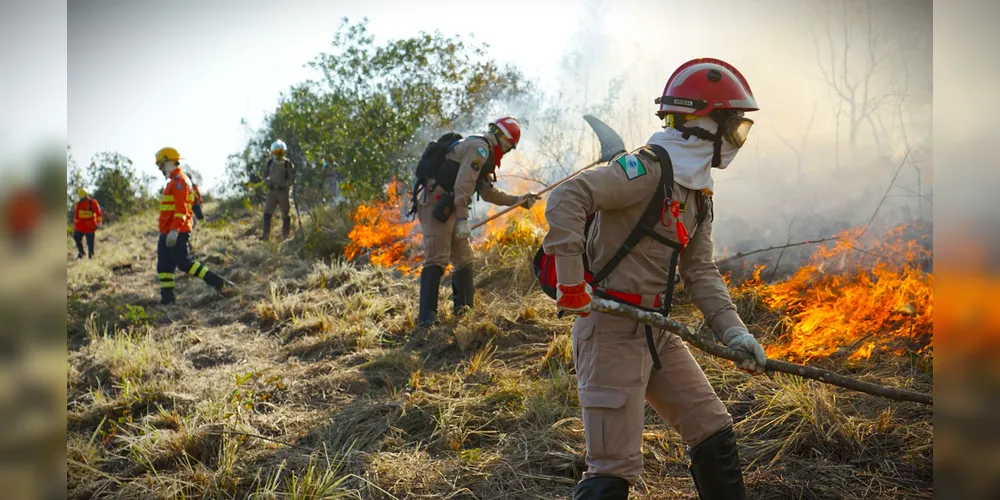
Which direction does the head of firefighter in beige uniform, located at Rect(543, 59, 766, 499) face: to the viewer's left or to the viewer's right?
to the viewer's right

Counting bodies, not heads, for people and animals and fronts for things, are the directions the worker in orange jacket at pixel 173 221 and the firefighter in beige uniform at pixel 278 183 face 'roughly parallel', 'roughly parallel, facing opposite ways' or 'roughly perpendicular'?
roughly perpendicular

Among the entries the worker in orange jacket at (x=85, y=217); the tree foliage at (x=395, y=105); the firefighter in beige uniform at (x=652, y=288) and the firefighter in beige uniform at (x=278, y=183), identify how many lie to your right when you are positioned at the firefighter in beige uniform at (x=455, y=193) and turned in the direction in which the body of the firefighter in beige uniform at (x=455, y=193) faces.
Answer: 1

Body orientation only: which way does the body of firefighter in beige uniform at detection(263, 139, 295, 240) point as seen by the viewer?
toward the camera

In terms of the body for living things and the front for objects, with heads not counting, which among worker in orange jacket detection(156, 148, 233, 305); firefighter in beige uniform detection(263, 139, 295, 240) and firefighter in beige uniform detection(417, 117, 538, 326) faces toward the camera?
firefighter in beige uniform detection(263, 139, 295, 240)

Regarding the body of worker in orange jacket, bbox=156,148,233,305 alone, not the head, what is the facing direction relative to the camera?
to the viewer's left

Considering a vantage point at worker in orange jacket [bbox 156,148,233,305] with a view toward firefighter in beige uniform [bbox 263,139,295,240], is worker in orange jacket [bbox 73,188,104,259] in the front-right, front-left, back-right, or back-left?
front-left

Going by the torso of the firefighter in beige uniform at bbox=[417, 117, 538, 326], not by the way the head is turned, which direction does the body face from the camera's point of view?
to the viewer's right

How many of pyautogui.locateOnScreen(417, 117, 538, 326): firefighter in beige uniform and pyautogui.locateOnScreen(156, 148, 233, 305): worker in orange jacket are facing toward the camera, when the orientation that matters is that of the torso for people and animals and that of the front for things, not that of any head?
0

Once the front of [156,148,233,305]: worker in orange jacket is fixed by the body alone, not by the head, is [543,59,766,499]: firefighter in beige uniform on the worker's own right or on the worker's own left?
on the worker's own left

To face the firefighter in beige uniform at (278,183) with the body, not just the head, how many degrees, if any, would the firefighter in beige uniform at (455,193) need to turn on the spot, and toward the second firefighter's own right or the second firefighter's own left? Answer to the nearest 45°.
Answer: approximately 135° to the second firefighter's own left

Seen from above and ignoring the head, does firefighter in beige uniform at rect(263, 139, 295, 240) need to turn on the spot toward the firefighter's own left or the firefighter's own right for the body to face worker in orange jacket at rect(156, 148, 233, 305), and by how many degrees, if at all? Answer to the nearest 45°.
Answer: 0° — they already face them

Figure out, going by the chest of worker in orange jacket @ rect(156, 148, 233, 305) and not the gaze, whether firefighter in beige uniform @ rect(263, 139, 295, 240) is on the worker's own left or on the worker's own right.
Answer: on the worker's own right

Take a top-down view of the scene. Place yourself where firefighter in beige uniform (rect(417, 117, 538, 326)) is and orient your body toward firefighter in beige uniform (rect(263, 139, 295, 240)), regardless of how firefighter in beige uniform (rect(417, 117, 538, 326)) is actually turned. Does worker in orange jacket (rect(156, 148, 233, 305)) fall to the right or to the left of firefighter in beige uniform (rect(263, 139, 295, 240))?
left
